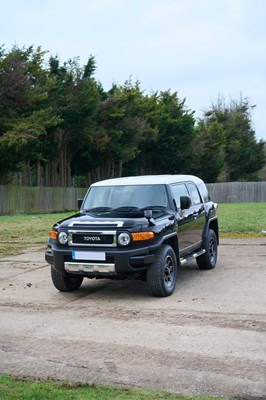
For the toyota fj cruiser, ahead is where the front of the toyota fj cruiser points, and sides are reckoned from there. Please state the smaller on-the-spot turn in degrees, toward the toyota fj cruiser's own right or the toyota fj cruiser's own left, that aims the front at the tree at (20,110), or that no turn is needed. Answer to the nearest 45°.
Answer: approximately 135° to the toyota fj cruiser's own right

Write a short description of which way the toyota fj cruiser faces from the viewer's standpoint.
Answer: facing the viewer and to the left of the viewer

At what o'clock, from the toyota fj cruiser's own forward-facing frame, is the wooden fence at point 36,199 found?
The wooden fence is roughly at 4 o'clock from the toyota fj cruiser.
